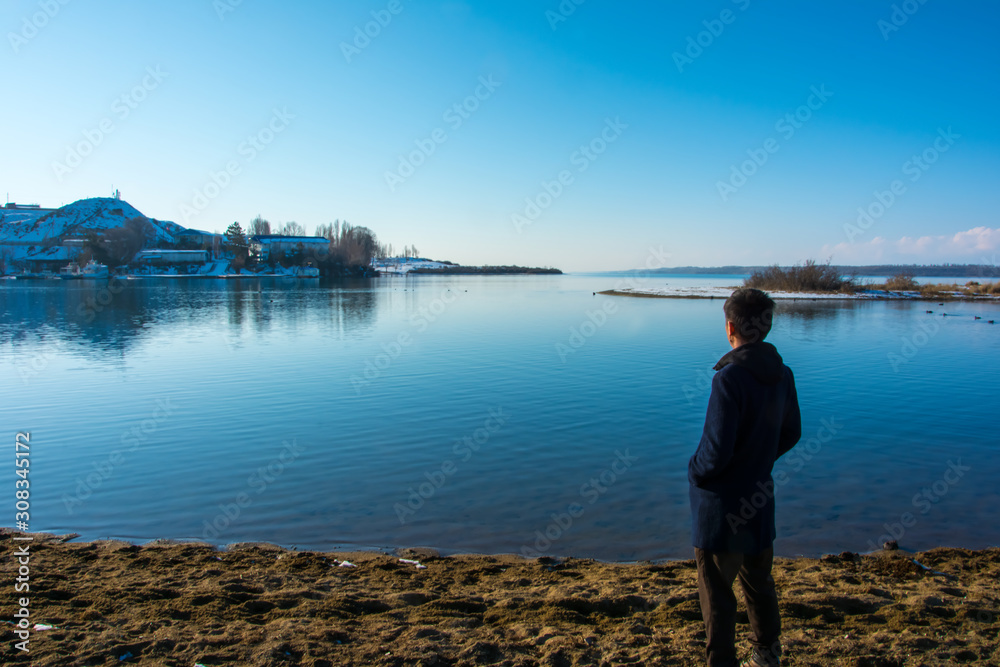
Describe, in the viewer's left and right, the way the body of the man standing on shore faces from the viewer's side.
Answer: facing away from the viewer and to the left of the viewer
